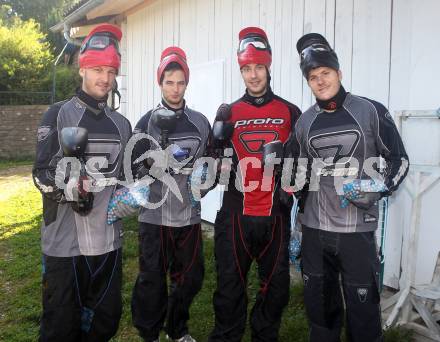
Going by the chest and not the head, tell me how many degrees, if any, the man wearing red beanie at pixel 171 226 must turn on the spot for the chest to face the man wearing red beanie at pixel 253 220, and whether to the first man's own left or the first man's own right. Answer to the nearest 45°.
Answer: approximately 90° to the first man's own left

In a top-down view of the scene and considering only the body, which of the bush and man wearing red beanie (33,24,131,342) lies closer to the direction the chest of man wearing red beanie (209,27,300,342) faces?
the man wearing red beanie

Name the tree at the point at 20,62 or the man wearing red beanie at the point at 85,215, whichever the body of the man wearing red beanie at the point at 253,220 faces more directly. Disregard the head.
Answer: the man wearing red beanie

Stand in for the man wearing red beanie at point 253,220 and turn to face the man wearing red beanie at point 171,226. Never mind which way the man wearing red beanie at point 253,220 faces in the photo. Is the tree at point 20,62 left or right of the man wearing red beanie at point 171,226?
right

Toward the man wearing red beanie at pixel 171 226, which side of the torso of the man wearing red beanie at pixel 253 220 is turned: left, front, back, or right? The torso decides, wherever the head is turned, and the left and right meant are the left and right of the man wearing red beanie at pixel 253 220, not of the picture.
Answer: right

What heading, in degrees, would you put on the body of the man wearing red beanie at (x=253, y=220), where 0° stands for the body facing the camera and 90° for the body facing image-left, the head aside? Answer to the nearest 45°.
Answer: approximately 0°

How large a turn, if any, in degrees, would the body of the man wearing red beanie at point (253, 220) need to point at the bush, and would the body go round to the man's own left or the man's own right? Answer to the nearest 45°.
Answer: approximately 135° to the man's own right

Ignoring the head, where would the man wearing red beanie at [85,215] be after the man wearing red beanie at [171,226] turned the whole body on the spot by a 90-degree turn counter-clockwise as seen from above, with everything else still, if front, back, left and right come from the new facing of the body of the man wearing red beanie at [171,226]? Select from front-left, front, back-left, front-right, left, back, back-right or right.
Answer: back-right

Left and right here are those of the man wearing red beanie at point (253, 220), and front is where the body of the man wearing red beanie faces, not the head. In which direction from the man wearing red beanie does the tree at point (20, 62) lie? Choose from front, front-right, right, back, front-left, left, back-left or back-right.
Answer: back-right
